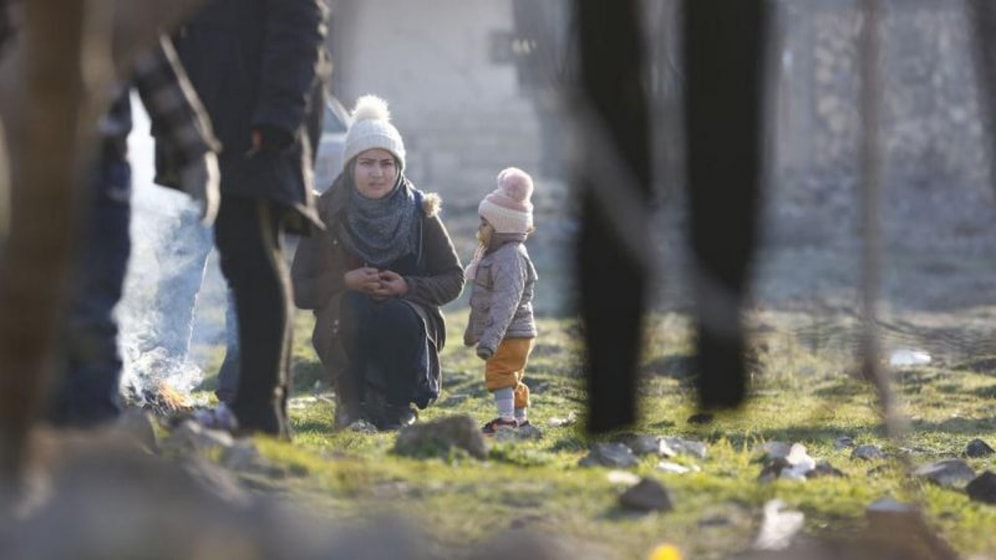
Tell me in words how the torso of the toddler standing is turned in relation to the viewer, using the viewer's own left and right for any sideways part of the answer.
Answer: facing to the left of the viewer

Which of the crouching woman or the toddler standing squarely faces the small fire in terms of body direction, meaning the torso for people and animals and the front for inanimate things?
the toddler standing
